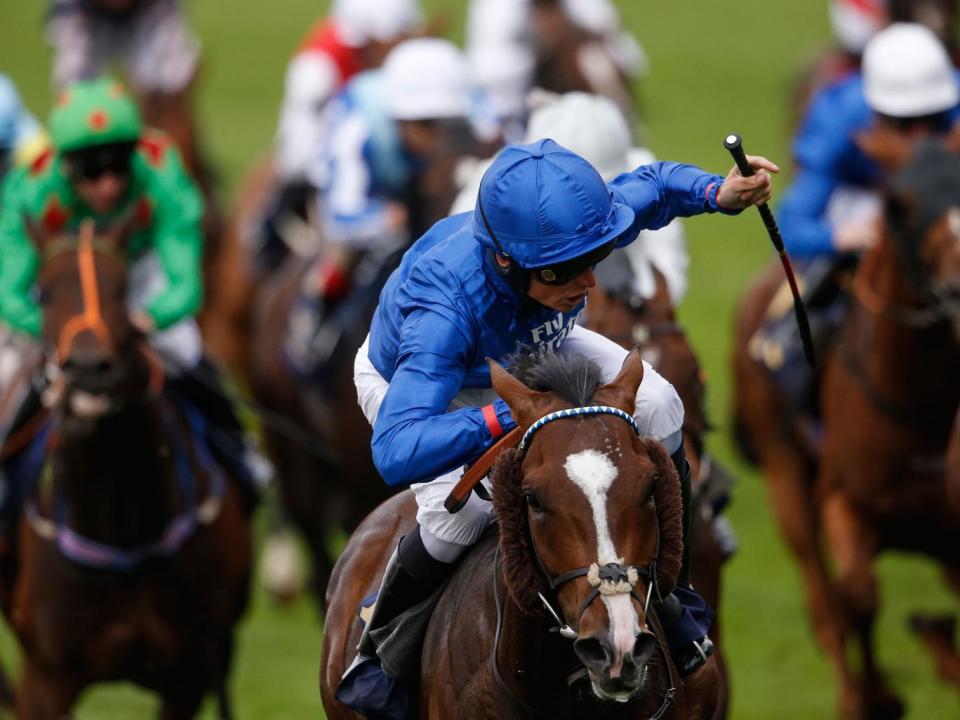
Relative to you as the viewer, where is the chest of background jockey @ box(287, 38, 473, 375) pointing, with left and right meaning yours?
facing the viewer and to the right of the viewer

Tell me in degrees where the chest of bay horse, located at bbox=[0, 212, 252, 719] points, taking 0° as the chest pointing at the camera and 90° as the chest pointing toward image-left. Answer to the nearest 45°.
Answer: approximately 0°

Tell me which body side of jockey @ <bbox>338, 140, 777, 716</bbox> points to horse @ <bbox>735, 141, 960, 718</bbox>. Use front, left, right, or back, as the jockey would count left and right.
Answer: left

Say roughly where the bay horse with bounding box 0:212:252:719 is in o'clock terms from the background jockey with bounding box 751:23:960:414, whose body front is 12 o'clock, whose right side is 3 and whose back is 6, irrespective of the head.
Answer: The bay horse is roughly at 3 o'clock from the background jockey.
